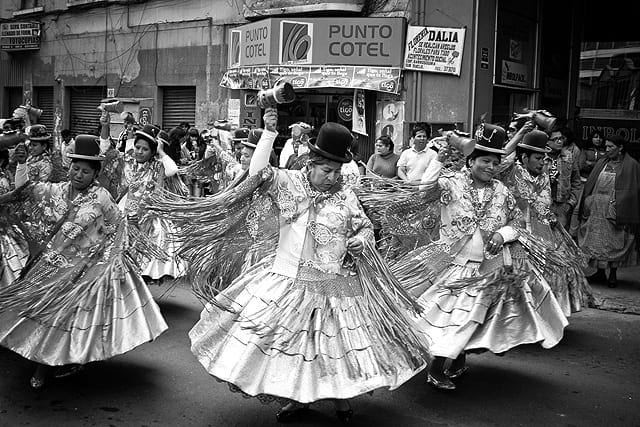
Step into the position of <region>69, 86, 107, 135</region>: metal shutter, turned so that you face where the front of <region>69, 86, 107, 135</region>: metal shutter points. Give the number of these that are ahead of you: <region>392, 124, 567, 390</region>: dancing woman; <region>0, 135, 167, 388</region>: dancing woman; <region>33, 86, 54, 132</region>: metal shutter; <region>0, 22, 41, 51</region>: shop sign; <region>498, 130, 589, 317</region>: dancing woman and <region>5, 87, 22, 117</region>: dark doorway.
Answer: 3

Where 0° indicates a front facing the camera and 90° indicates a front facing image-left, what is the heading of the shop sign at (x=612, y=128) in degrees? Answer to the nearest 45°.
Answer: approximately 0°

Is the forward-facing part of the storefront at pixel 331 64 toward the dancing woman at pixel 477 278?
yes
